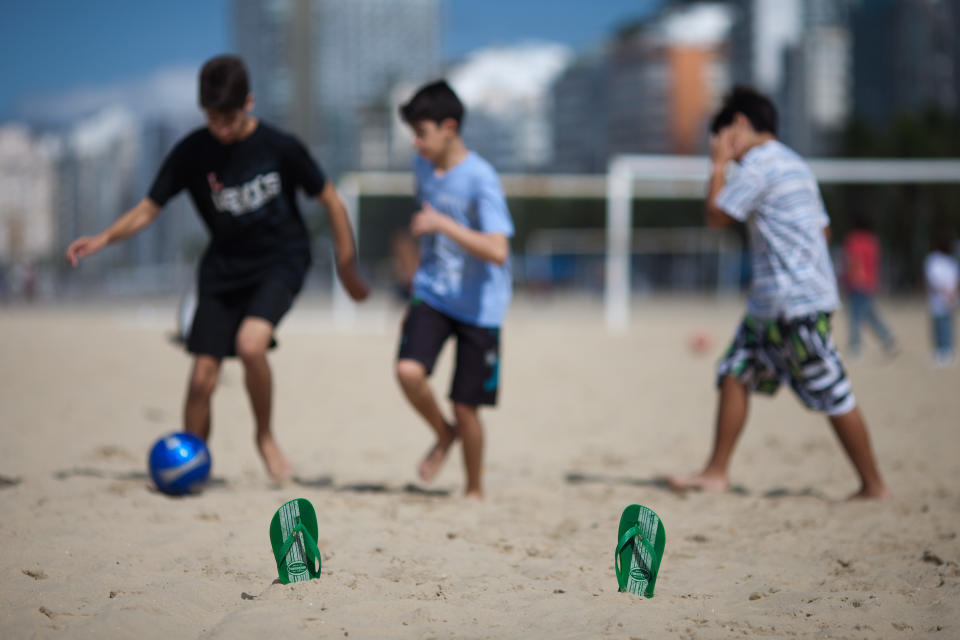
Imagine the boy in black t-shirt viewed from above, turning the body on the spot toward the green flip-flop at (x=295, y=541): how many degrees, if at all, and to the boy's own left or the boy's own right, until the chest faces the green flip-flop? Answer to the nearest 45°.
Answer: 0° — they already face it

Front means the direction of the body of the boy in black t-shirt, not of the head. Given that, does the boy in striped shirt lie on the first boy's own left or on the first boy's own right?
on the first boy's own left

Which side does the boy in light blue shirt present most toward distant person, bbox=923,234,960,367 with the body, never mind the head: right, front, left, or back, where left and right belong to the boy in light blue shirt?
back

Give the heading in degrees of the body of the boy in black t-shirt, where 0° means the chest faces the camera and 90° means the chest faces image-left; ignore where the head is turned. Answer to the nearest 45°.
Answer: approximately 0°

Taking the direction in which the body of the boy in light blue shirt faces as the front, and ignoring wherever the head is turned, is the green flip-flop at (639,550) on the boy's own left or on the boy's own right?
on the boy's own left

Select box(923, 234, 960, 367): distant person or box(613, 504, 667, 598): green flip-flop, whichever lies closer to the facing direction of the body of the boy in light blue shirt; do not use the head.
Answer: the green flip-flop

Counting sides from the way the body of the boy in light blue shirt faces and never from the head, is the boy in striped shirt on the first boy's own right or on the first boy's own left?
on the first boy's own left

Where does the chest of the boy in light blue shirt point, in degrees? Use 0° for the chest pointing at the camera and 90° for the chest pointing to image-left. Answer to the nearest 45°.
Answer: approximately 45°
